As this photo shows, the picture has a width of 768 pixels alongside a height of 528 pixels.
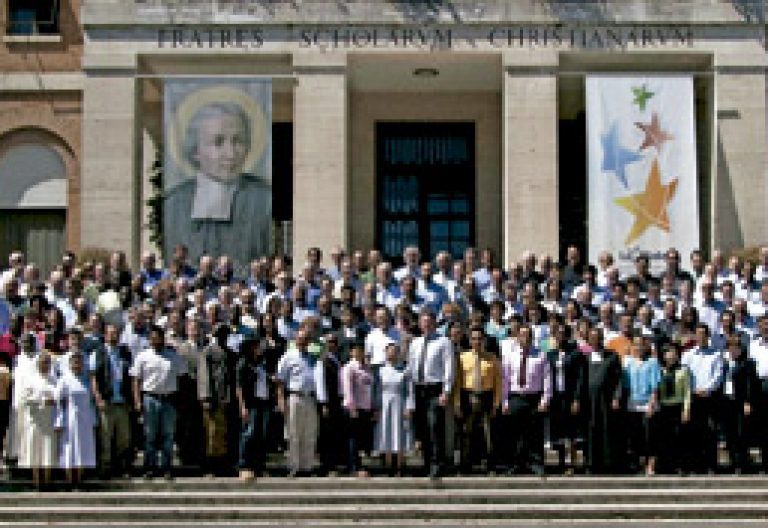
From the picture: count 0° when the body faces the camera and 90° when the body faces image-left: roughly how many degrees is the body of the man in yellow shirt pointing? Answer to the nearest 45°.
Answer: approximately 0°

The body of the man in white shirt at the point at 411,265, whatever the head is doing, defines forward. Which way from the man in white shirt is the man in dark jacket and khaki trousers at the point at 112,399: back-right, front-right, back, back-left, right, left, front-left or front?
front-right

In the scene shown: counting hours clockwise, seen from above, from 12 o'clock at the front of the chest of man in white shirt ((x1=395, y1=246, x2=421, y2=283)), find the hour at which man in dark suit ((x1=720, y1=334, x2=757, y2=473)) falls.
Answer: The man in dark suit is roughly at 10 o'clock from the man in white shirt.

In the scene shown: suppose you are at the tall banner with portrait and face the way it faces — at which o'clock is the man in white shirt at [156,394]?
The man in white shirt is roughly at 12 o'clock from the tall banner with portrait.

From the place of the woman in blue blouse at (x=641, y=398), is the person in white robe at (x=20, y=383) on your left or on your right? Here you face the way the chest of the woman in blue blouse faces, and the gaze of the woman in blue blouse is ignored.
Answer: on your right
